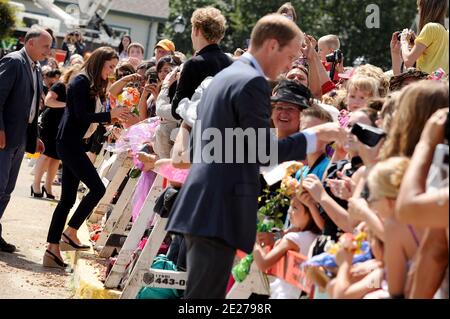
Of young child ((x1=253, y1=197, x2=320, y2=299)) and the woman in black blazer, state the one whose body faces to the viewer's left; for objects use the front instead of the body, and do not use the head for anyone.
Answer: the young child

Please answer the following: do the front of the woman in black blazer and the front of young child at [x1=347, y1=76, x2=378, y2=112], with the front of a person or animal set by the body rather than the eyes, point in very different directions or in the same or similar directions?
very different directions

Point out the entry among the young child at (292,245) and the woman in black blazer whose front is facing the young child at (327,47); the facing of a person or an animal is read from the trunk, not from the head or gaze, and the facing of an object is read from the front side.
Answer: the woman in black blazer

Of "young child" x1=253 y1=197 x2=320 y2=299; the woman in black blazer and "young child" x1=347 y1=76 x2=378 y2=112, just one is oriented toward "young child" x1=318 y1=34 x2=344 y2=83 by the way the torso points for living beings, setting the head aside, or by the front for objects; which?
the woman in black blazer

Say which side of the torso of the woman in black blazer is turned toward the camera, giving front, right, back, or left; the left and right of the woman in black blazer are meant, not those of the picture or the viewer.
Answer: right

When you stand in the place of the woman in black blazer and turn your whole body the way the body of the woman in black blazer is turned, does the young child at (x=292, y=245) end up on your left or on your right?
on your right

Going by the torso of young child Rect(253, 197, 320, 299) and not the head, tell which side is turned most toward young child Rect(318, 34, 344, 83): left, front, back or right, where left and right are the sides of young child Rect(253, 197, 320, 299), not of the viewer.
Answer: right

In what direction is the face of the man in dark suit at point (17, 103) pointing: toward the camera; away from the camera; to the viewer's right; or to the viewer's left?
to the viewer's right

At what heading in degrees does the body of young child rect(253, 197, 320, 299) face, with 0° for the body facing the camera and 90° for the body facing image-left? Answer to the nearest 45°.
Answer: approximately 90°

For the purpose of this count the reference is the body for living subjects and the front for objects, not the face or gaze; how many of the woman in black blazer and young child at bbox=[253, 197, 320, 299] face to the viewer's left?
1

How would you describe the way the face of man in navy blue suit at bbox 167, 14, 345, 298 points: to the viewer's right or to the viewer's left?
to the viewer's right

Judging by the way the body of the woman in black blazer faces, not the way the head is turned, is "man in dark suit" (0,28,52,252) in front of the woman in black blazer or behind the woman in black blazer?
behind

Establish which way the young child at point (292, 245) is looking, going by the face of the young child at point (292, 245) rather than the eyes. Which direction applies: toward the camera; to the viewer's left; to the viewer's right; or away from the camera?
to the viewer's left
